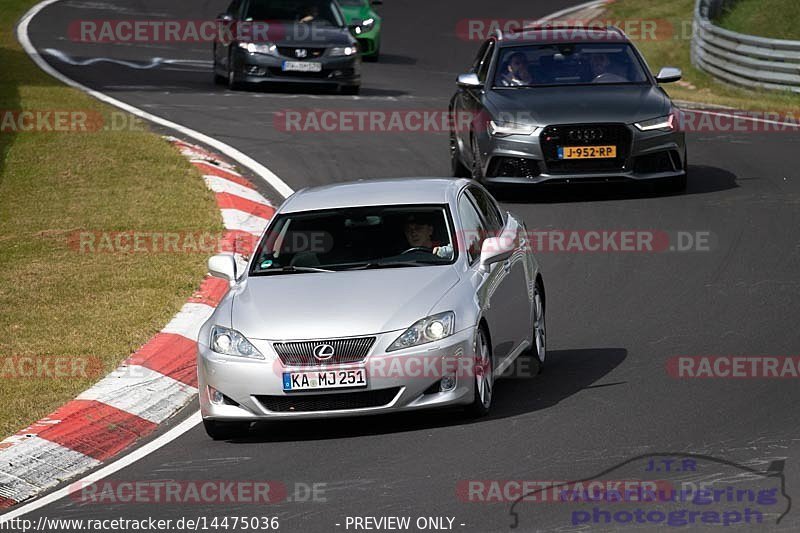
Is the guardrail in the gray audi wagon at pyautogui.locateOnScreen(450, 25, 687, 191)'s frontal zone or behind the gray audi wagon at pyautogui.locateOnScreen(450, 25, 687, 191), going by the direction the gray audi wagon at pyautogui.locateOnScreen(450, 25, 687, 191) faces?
behind

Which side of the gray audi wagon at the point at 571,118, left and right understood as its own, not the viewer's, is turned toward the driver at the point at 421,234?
front

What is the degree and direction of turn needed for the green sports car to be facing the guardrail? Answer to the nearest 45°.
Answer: approximately 45° to its left

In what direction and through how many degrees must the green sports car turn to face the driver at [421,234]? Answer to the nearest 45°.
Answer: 0° — it already faces them

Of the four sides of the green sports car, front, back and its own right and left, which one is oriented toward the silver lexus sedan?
front

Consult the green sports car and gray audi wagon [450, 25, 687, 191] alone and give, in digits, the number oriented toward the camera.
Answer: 2

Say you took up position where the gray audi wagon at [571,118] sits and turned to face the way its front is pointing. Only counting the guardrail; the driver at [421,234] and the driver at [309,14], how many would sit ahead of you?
1

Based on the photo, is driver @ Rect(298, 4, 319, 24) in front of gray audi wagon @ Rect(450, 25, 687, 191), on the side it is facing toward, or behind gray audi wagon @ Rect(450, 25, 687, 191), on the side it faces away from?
behind
